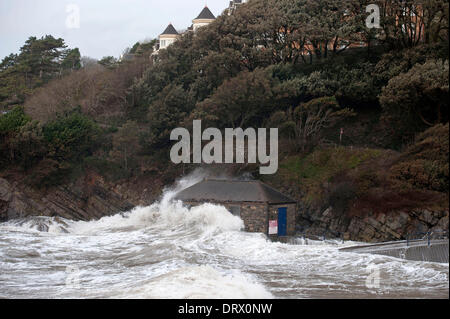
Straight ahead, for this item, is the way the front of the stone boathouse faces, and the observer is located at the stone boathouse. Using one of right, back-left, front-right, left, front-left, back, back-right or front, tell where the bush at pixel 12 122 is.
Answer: back

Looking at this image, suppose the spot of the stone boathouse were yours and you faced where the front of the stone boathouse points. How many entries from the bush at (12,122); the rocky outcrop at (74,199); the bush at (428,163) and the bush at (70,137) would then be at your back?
3

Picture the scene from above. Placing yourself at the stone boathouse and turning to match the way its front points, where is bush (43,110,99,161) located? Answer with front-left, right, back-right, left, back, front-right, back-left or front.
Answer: back

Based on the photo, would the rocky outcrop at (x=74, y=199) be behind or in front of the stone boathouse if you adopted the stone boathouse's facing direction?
behind

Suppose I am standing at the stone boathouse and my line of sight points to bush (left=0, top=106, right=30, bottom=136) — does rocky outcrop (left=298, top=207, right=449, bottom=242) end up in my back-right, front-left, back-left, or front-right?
back-right

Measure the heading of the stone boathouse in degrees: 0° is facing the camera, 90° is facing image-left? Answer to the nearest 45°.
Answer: approximately 315°

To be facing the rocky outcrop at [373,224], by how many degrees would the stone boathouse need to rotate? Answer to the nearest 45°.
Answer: approximately 45° to its left

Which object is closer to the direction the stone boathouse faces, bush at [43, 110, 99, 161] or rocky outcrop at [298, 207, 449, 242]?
the rocky outcrop
